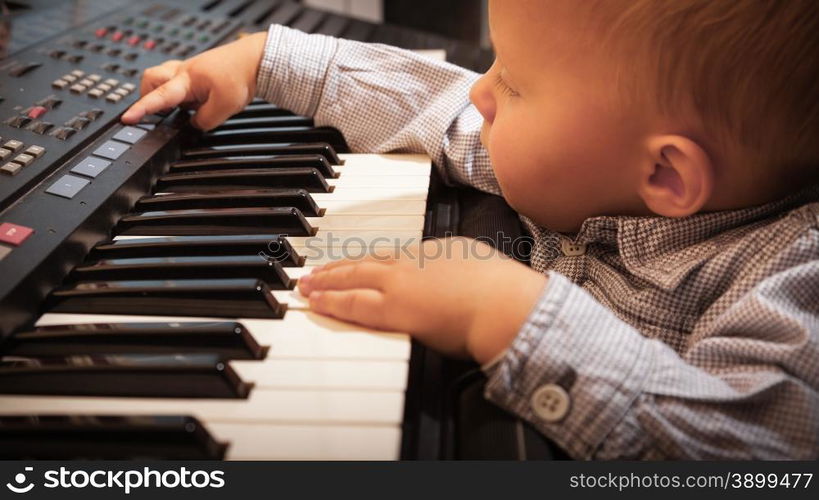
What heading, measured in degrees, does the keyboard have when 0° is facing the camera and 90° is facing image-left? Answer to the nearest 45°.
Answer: approximately 270°
